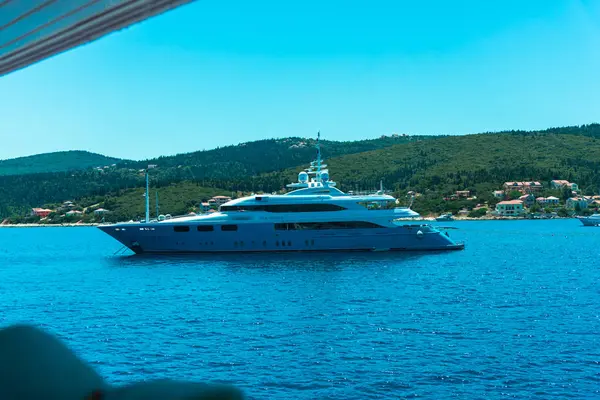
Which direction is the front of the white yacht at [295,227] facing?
to the viewer's left

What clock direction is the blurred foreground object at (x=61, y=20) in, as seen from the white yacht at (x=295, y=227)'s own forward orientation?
The blurred foreground object is roughly at 9 o'clock from the white yacht.

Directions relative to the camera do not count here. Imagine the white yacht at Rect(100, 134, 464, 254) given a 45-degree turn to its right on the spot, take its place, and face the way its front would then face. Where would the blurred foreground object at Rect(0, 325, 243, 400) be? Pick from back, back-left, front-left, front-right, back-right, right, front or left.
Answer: back-left
